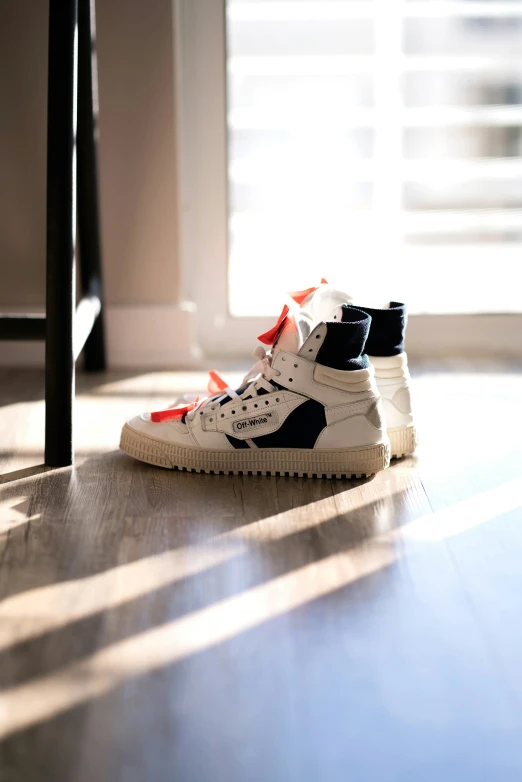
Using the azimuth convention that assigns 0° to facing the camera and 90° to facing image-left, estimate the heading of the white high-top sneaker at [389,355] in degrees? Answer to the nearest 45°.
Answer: approximately 90°

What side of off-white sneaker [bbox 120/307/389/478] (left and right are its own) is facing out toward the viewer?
left

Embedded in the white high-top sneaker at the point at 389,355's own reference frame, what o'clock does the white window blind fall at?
The white window blind is roughly at 3 o'clock from the white high-top sneaker.

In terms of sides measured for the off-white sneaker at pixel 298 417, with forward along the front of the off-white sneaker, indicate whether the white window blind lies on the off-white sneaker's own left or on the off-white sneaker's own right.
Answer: on the off-white sneaker's own right

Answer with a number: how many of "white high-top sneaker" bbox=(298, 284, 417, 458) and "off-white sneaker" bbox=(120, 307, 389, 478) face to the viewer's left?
2
